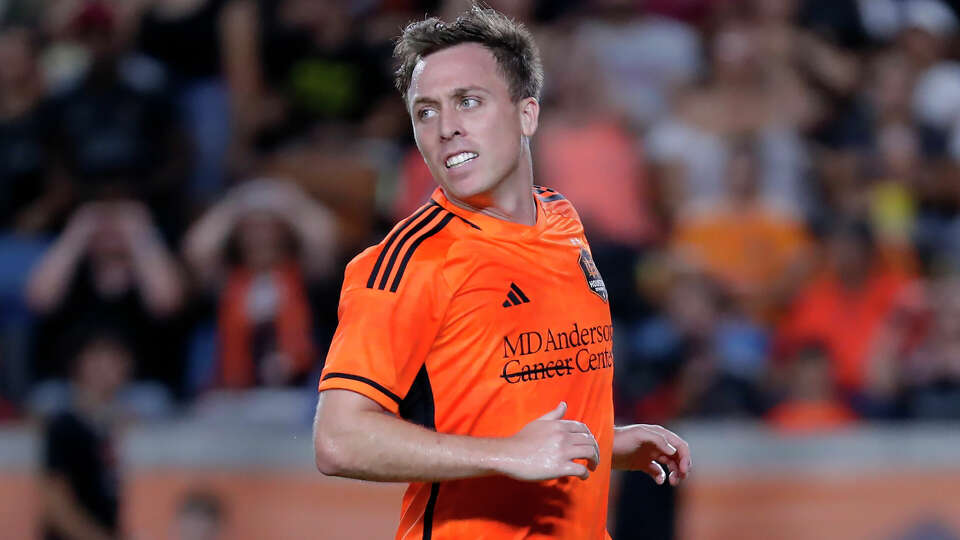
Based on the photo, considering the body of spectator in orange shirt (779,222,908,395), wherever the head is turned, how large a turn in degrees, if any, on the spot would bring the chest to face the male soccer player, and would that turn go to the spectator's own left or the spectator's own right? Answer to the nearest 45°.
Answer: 0° — they already face them

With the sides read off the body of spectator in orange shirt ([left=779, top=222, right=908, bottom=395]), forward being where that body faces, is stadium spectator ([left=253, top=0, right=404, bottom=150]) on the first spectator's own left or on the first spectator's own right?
on the first spectator's own right

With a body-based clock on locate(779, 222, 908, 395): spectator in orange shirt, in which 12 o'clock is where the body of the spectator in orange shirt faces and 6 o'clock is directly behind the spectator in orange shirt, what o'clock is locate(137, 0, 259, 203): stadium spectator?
The stadium spectator is roughly at 3 o'clock from the spectator in orange shirt.

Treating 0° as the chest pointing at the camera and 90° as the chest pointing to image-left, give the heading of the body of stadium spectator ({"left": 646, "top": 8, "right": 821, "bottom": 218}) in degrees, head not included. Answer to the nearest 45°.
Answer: approximately 0°

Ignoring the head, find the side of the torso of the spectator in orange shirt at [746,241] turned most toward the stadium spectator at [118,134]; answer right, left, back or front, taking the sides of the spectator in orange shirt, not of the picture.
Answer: right
